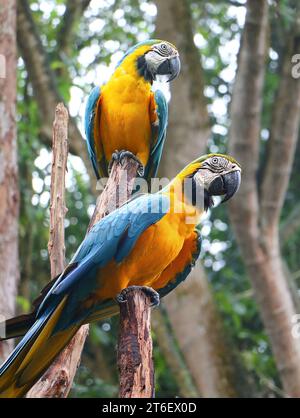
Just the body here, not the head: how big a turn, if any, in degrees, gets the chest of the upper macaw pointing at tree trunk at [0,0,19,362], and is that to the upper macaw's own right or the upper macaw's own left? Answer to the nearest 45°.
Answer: approximately 135° to the upper macaw's own right

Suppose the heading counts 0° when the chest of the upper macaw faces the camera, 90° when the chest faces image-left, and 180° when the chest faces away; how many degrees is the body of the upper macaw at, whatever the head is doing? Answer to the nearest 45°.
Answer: approximately 0°

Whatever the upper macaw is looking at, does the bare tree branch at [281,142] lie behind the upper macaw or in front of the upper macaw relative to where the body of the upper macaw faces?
behind

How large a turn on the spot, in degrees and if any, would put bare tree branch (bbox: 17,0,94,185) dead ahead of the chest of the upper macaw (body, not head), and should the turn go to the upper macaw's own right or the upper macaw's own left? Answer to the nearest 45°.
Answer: approximately 135° to the upper macaw's own right

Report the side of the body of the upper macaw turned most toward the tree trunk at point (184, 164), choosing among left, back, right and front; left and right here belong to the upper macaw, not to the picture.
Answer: back

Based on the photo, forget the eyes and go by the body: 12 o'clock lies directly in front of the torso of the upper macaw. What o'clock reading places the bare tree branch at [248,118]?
The bare tree branch is roughly at 7 o'clock from the upper macaw.
